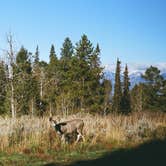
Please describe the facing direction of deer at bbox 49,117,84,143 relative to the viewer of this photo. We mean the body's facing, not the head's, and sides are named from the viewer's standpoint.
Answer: facing to the left of the viewer

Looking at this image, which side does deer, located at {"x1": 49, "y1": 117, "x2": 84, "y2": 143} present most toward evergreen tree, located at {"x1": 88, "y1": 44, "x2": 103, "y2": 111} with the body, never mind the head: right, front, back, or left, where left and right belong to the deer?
right

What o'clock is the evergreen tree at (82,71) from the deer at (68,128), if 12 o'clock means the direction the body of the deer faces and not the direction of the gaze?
The evergreen tree is roughly at 3 o'clock from the deer.
